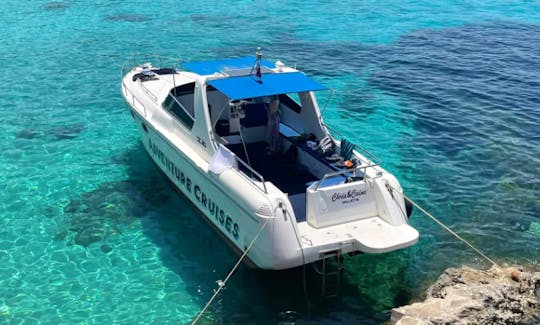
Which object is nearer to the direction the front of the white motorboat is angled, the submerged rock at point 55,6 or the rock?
the submerged rock

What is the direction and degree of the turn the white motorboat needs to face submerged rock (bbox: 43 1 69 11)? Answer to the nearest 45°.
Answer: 0° — it already faces it

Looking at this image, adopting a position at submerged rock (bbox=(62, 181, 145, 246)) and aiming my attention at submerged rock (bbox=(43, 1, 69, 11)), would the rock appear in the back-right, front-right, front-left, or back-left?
back-right

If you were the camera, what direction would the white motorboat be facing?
facing away from the viewer and to the left of the viewer

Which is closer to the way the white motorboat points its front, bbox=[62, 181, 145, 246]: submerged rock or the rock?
the submerged rock

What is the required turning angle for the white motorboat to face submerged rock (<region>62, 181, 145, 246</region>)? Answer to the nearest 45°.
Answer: approximately 45° to its left

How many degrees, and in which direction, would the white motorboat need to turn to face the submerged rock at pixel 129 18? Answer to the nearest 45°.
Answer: approximately 45° to its right

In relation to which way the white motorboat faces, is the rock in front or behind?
behind
